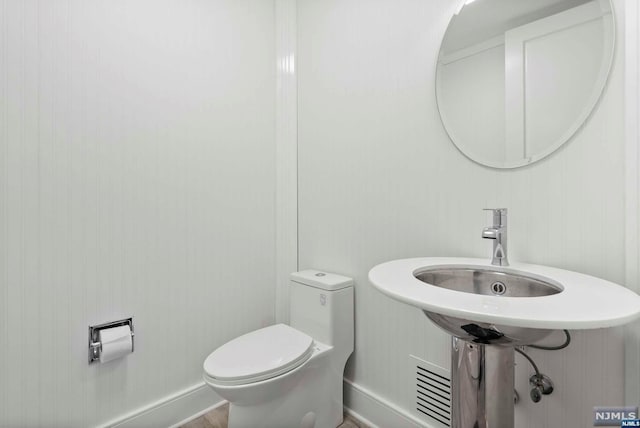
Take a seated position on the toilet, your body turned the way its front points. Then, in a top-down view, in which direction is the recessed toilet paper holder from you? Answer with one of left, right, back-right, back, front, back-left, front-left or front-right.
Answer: front-right

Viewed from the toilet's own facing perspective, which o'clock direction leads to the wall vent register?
The wall vent register is roughly at 8 o'clock from the toilet.

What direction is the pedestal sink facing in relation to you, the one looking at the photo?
facing the viewer

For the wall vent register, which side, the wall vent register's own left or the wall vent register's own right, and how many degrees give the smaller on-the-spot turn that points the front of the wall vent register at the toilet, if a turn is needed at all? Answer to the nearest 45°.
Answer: approximately 45° to the wall vent register's own right

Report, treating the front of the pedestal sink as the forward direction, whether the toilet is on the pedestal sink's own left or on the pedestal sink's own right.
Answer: on the pedestal sink's own right

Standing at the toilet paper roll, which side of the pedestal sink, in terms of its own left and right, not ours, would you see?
right

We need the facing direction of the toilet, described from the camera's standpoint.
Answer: facing the viewer and to the left of the viewer

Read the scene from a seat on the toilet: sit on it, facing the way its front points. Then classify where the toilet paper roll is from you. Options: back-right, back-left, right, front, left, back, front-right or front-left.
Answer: front-right

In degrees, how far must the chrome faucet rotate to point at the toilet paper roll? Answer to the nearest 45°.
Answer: approximately 45° to its right

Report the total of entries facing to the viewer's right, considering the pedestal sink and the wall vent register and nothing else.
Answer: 0

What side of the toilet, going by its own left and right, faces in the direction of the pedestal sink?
left

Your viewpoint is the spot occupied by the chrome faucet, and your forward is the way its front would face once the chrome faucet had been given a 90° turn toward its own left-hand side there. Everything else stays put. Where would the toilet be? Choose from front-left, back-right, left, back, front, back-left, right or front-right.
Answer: back-right
